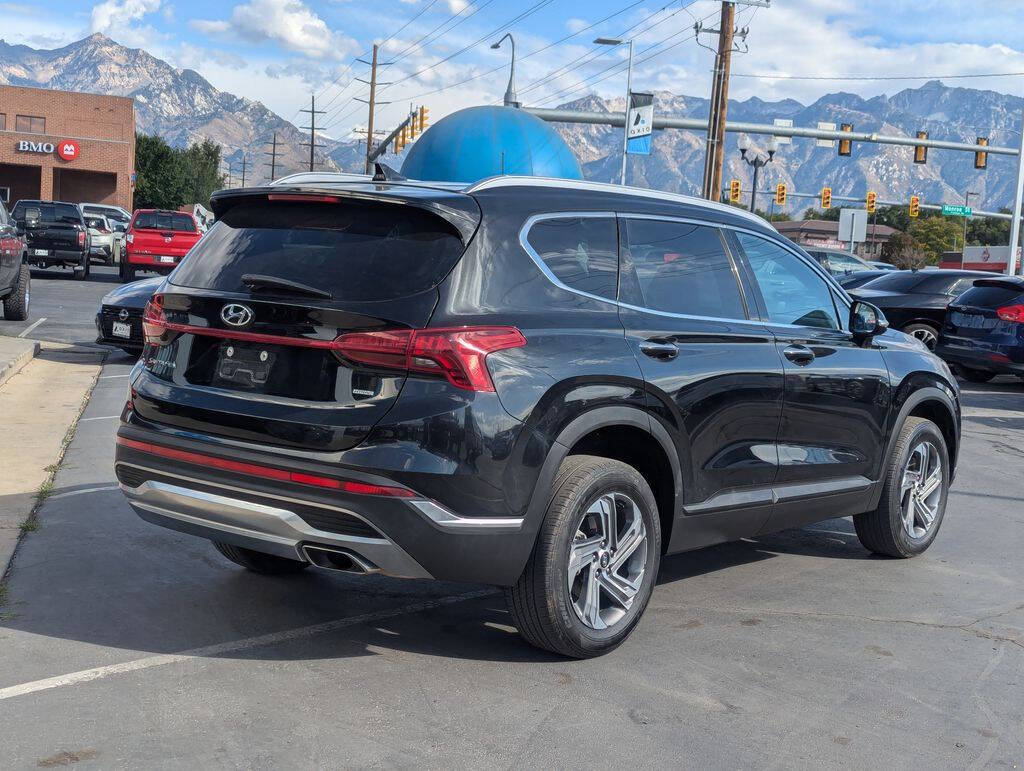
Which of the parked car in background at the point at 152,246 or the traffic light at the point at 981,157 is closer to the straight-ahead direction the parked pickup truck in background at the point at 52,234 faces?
the traffic light

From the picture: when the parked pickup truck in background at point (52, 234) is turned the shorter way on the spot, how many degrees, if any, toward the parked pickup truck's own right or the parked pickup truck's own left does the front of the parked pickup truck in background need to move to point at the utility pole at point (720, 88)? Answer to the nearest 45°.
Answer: approximately 90° to the parked pickup truck's own right

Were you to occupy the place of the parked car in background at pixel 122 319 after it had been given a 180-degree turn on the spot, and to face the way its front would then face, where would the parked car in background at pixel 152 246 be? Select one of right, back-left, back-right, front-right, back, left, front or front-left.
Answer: front-left

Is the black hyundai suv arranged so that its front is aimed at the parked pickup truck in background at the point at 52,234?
no

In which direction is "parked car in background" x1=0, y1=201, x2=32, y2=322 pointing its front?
away from the camera

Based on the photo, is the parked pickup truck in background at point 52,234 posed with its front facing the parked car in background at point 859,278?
no

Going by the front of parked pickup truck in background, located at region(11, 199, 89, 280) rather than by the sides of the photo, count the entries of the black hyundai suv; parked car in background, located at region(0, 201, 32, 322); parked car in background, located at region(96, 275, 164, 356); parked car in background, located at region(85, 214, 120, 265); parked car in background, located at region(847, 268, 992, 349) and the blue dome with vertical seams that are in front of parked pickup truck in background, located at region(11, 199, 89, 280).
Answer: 1

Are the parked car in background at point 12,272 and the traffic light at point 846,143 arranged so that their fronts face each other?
no

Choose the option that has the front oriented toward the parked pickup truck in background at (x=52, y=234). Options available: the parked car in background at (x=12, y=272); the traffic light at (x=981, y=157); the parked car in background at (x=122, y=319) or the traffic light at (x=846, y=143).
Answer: the parked car in background at (x=12, y=272)

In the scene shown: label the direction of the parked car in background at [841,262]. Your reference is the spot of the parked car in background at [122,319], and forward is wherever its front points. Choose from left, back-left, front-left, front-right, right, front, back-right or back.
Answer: back

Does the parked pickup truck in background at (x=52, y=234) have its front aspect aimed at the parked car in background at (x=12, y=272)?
no

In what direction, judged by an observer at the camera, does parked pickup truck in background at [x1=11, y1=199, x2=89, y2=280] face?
facing away from the viewer

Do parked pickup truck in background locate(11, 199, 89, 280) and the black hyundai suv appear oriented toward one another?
no

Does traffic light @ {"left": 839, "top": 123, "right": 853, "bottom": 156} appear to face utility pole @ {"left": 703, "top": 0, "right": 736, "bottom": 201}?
no

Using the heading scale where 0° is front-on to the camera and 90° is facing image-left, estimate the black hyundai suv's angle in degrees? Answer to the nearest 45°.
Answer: approximately 225°

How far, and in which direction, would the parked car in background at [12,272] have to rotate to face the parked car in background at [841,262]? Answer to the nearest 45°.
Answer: approximately 90° to its right

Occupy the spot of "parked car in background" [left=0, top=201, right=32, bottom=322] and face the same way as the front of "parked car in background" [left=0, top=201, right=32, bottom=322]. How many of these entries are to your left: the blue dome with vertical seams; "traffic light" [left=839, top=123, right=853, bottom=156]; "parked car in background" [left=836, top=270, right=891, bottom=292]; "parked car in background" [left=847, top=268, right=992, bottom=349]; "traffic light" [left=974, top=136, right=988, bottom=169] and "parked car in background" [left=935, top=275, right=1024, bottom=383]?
0

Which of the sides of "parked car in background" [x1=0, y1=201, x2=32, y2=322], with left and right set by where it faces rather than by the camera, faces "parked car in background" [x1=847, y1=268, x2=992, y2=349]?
right
